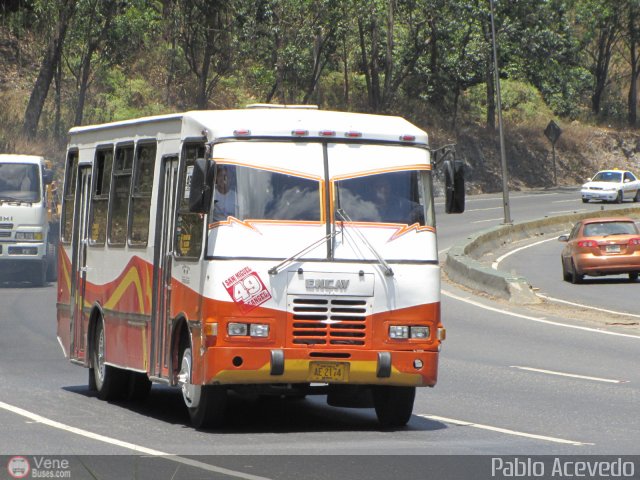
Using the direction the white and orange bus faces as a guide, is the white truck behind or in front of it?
behind

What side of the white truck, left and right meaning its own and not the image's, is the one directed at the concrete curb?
left

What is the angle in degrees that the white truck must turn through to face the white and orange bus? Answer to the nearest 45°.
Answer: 0° — it already faces it

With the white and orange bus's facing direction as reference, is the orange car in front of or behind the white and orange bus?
behind

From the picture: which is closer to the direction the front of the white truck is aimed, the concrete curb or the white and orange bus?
the white and orange bus

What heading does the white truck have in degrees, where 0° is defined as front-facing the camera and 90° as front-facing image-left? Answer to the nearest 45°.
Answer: approximately 0°

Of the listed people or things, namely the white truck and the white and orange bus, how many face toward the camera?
2

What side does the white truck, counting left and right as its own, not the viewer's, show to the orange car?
left

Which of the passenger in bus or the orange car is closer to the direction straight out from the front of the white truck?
the passenger in bus
